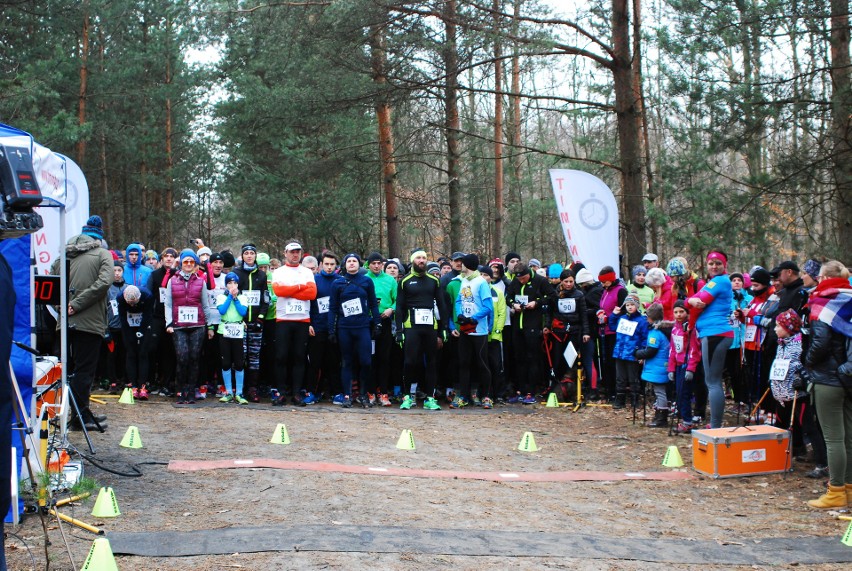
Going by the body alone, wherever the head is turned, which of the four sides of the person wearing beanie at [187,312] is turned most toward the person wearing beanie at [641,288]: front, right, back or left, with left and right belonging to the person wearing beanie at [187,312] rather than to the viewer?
left

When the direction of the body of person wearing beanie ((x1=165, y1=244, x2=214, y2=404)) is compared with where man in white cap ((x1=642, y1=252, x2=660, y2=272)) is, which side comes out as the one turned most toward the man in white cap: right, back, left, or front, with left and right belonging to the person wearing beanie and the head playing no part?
left

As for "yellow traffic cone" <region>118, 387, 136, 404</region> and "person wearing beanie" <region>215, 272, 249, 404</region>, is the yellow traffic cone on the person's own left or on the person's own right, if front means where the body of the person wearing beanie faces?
on the person's own right

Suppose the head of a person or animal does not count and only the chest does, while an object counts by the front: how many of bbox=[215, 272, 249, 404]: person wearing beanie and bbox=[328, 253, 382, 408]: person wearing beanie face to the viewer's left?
0

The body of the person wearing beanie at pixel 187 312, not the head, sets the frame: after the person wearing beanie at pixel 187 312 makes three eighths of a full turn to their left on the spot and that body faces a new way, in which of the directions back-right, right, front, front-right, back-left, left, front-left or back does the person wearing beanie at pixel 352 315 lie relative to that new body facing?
front-right

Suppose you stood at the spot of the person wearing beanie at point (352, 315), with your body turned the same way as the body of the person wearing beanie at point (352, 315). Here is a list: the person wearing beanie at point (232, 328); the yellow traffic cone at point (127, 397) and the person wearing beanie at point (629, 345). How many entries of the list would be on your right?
2

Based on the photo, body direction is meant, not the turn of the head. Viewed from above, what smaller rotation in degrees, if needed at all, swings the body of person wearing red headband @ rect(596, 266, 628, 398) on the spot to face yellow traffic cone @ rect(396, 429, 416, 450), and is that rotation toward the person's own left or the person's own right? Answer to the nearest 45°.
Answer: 0° — they already face it
